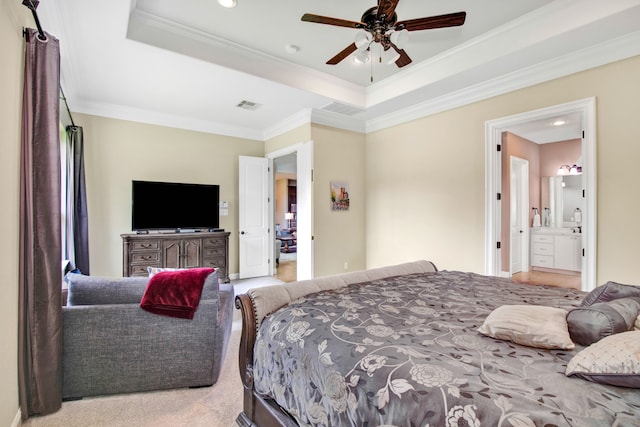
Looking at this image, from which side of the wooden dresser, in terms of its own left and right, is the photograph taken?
front

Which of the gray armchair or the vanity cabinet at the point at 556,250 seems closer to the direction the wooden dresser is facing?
the gray armchair

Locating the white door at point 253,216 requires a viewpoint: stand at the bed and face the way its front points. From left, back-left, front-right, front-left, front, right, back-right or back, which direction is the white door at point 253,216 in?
front

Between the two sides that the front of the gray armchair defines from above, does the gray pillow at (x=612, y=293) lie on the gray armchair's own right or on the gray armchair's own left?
on the gray armchair's own right

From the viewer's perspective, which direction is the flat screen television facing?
toward the camera

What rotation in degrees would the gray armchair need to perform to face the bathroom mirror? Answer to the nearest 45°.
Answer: approximately 90° to its right

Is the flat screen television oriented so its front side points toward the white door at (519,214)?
no

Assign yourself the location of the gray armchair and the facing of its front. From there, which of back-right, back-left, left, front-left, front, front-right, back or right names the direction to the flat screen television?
front

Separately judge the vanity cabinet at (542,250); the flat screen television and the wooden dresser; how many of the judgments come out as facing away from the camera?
0

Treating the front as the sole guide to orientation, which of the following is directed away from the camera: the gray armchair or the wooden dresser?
the gray armchair

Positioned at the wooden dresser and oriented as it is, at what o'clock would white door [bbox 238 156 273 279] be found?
The white door is roughly at 8 o'clock from the wooden dresser.

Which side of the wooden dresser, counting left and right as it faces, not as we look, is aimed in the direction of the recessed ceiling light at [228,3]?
front

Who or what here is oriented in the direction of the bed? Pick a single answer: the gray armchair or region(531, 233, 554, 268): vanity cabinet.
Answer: the vanity cabinet

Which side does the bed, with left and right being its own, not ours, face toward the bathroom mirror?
right

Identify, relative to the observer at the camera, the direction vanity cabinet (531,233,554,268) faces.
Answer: facing the viewer

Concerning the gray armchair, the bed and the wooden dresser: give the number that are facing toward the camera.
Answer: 1

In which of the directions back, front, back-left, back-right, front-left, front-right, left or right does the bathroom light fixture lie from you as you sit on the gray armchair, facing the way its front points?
right

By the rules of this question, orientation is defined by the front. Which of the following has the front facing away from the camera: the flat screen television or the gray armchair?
the gray armchair

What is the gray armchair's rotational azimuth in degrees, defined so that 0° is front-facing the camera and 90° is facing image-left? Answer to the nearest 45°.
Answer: approximately 180°

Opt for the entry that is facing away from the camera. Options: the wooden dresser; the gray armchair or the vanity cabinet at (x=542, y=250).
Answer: the gray armchair
